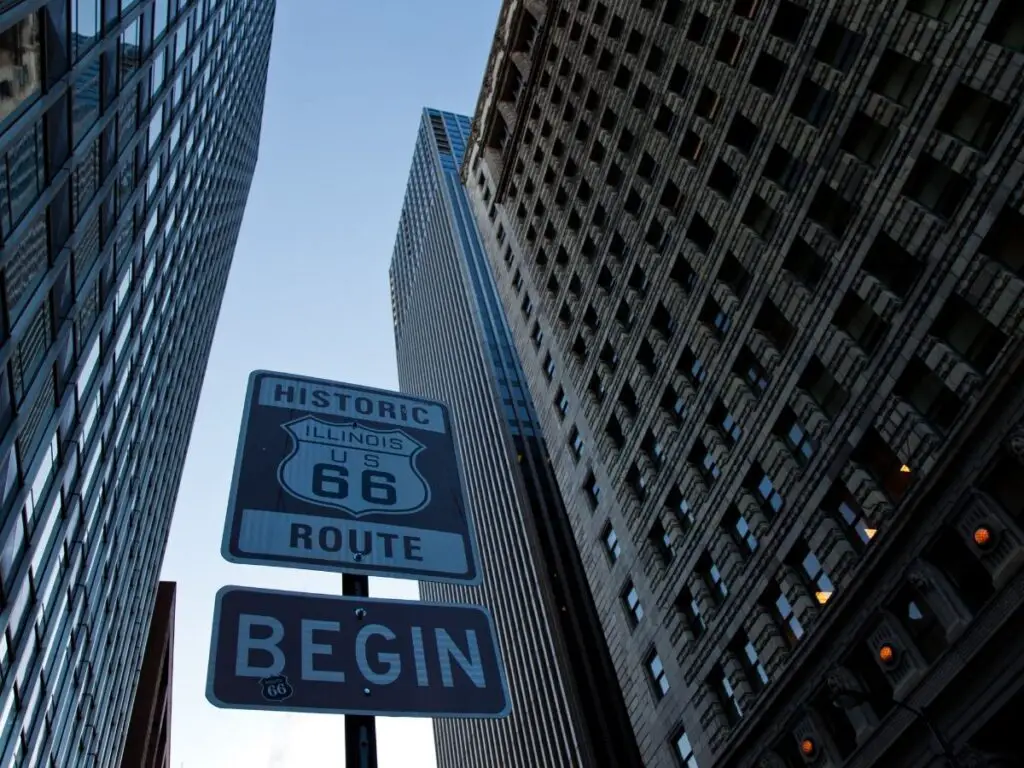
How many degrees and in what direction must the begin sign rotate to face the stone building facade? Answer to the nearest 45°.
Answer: approximately 135° to its left

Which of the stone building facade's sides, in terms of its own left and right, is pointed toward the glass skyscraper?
front

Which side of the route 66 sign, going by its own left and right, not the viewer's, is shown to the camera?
front

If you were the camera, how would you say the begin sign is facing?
facing the viewer

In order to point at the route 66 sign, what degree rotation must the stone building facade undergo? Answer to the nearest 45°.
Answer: approximately 45° to its left

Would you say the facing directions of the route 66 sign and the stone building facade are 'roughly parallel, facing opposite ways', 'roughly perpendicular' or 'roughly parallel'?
roughly perpendicular

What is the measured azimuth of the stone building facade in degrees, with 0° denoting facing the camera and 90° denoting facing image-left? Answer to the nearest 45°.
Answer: approximately 45°

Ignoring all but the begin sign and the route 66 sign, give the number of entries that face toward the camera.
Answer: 2

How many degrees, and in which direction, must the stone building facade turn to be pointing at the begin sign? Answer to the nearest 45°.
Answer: approximately 45° to its left
